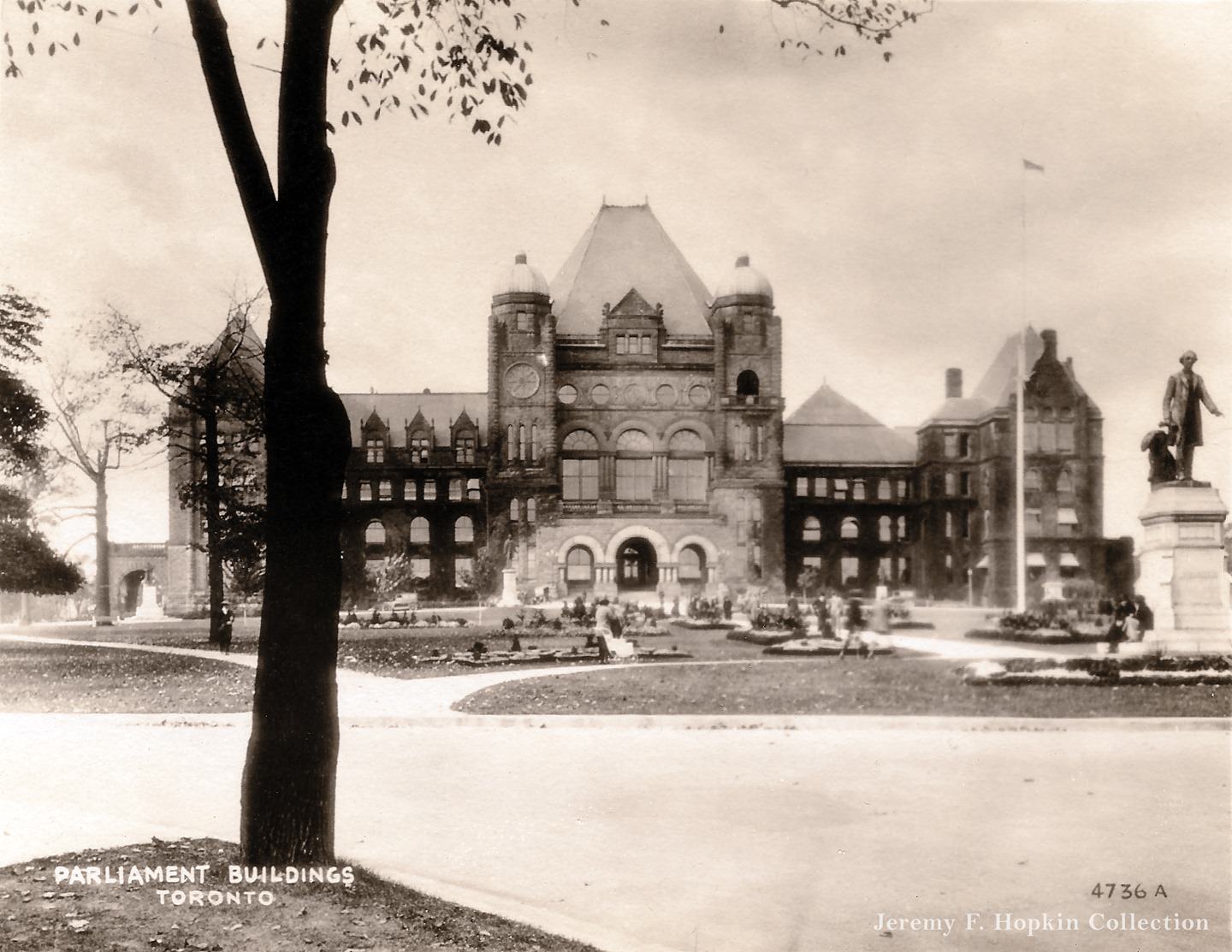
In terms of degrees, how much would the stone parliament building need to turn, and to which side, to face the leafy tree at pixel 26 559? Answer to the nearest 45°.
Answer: approximately 45° to its right

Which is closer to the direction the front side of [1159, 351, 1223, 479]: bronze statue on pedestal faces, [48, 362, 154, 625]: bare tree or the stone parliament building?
the bare tree

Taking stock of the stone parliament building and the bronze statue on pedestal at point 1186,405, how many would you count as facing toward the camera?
2

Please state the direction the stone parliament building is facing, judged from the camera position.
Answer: facing the viewer

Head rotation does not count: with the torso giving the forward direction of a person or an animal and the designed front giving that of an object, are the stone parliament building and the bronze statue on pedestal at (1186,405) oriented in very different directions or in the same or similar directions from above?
same or similar directions

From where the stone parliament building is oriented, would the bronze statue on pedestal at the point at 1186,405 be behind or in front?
in front

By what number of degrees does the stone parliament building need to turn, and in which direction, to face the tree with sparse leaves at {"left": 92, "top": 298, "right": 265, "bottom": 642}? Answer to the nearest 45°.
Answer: approximately 45° to its right

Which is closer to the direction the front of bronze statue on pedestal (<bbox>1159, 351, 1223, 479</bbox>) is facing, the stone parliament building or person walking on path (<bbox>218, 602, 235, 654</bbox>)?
the person walking on path

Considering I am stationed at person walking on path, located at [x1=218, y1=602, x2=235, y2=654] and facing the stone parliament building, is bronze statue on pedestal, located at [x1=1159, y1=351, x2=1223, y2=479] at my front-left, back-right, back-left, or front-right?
front-right
